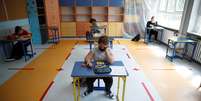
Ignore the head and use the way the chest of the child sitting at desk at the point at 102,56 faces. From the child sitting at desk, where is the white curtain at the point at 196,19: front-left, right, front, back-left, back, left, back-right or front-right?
back-left

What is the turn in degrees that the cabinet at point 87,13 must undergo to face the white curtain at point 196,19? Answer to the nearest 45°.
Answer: approximately 45° to its left

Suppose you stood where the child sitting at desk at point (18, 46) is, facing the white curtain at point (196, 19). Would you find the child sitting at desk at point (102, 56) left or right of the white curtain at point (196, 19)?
right

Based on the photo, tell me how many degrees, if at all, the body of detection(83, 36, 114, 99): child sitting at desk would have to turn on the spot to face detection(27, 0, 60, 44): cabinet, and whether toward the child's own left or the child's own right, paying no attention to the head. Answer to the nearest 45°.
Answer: approximately 135° to the child's own right

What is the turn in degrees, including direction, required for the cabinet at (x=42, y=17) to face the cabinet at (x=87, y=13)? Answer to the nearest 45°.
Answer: approximately 45° to its left

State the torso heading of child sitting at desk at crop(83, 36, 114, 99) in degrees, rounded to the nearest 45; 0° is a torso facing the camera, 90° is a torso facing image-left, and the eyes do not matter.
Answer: approximately 0°

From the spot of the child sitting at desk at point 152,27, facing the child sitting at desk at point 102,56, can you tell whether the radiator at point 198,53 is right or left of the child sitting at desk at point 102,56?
left

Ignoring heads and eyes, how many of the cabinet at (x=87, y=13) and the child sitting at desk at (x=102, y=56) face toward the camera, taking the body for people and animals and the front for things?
2

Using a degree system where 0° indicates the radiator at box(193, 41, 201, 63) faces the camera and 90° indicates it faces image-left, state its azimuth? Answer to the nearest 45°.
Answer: approximately 45°
